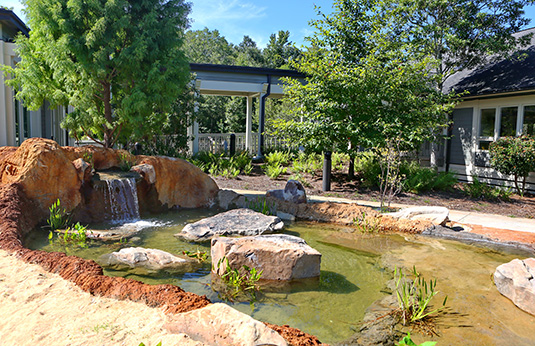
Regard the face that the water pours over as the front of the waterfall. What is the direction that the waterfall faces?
toward the camera

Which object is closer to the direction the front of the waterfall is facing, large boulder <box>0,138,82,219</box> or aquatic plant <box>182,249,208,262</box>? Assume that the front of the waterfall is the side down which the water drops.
the aquatic plant

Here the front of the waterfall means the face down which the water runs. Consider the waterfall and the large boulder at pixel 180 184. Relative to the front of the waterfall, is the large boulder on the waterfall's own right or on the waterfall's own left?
on the waterfall's own left

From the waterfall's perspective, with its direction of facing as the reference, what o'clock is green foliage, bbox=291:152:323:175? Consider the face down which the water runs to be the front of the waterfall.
The green foliage is roughly at 8 o'clock from the waterfall.

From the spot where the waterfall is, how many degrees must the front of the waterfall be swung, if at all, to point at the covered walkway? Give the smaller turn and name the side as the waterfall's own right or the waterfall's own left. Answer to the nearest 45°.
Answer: approximately 135° to the waterfall's own left

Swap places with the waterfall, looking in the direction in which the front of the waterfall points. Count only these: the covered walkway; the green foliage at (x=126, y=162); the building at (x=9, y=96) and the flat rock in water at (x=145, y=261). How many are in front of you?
1

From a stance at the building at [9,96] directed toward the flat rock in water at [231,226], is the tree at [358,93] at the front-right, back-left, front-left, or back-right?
front-left

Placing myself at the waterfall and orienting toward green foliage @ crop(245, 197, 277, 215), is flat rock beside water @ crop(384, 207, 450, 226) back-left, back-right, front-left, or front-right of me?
front-right

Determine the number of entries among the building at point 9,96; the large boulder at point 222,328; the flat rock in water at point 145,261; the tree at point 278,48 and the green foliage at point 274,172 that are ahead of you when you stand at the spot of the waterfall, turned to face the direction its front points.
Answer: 2

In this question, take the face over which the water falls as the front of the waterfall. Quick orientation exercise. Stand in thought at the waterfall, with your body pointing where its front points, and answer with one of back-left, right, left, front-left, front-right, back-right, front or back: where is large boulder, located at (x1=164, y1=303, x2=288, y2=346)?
front

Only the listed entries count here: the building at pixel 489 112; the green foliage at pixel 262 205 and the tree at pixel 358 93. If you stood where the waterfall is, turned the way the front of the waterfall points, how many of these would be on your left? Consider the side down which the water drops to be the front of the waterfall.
3

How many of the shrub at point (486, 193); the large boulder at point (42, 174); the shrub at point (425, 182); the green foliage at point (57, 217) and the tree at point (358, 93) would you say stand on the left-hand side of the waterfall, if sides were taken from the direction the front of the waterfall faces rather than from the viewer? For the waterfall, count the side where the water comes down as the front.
3

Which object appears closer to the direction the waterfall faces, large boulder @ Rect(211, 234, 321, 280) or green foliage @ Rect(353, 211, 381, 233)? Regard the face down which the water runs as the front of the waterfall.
the large boulder

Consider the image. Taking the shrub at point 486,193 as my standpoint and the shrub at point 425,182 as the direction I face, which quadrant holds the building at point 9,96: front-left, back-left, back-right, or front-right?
front-left

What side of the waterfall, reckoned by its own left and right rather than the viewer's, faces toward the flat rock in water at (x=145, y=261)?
front

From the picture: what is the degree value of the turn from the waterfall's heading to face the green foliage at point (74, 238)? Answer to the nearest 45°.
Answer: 0° — it already faces it
